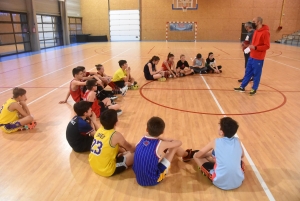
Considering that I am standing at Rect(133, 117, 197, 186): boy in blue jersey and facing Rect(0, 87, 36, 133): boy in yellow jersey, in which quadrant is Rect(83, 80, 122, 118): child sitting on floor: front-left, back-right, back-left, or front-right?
front-right

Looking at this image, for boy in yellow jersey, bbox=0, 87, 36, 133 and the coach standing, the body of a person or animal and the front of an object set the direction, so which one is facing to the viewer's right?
the boy in yellow jersey

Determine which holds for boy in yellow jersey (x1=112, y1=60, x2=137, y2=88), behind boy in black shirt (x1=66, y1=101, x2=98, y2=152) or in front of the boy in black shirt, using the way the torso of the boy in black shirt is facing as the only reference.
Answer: in front

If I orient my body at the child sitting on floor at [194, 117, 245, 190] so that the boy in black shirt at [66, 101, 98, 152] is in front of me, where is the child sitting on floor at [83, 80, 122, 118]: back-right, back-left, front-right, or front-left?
front-right

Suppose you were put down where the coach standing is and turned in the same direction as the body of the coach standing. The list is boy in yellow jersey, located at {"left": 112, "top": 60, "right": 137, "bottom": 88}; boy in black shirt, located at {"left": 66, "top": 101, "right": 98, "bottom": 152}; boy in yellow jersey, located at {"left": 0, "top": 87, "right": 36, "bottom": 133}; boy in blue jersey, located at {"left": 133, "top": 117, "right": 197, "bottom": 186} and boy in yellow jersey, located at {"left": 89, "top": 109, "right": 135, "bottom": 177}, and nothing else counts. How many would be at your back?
0

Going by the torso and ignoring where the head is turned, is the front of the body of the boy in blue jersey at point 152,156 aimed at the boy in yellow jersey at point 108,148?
no

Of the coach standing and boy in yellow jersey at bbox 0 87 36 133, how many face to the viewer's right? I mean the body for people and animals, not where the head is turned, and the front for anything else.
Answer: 1

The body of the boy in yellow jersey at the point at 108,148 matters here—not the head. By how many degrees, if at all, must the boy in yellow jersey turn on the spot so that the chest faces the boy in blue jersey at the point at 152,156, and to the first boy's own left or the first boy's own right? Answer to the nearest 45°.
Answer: approximately 90° to the first boy's own right

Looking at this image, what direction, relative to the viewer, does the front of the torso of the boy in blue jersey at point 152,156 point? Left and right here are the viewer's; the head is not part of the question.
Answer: facing away from the viewer and to the right of the viewer

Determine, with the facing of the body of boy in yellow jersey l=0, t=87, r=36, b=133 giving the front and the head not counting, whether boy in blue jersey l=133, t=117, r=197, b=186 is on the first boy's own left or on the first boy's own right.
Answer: on the first boy's own right

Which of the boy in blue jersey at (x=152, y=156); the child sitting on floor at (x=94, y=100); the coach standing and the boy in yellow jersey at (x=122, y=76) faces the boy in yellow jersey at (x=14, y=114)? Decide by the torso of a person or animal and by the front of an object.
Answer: the coach standing

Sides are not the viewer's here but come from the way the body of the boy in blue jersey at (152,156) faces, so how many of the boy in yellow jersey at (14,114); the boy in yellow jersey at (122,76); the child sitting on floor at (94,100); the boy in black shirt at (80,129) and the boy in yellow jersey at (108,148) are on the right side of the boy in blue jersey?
0

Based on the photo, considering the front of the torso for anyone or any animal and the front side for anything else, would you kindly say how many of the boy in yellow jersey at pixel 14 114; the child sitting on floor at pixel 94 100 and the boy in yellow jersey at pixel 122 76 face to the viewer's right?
3

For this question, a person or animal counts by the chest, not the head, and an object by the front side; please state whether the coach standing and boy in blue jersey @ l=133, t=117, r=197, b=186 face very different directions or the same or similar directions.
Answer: very different directions

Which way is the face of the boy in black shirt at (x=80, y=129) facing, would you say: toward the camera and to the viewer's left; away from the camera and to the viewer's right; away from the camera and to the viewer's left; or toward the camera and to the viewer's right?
away from the camera and to the viewer's right

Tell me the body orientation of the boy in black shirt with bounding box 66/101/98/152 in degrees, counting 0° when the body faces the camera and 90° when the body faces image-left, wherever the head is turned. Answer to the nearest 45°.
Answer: approximately 225°

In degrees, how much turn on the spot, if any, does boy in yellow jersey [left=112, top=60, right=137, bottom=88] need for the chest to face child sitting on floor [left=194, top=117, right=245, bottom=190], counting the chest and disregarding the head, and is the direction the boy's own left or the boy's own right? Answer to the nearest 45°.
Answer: approximately 90° to the boy's own right

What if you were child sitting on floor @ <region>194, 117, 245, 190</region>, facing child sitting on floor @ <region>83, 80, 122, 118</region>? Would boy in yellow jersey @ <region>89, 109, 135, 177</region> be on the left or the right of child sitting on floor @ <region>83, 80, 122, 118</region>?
left

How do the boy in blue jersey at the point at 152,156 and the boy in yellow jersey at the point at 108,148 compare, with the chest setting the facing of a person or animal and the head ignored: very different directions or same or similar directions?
same or similar directions

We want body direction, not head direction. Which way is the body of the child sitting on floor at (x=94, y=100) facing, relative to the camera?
to the viewer's right

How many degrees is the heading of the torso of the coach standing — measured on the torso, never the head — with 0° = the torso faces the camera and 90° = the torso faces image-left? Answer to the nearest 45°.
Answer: approximately 45°

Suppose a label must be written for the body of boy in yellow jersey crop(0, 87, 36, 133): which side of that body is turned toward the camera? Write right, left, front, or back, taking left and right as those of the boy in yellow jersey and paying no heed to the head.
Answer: right

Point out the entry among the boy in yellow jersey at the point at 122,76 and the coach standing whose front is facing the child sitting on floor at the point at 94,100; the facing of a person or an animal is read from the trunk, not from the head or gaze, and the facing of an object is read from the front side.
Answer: the coach standing

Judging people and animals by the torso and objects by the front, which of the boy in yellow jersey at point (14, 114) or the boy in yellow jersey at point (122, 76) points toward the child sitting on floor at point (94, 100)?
the boy in yellow jersey at point (14, 114)

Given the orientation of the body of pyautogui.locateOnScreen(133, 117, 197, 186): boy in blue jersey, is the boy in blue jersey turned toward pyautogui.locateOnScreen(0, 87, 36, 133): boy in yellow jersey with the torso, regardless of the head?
no
